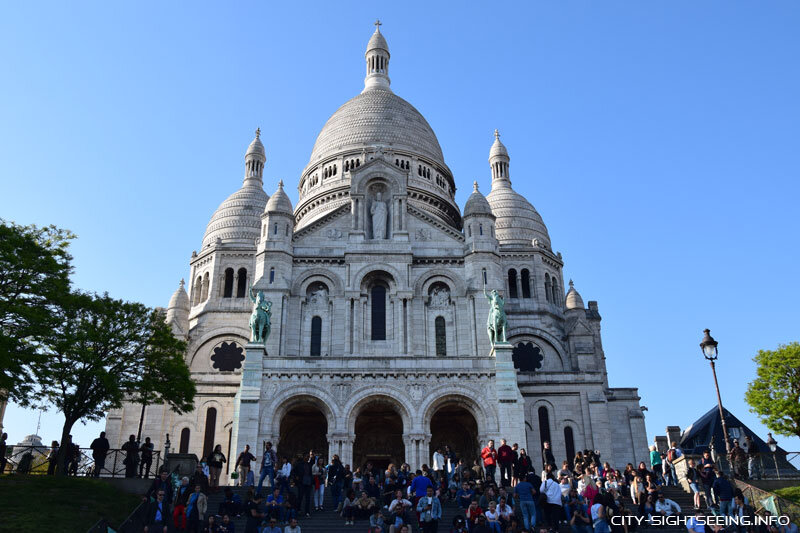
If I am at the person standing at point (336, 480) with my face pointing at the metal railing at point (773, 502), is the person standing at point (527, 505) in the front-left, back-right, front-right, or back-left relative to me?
front-right

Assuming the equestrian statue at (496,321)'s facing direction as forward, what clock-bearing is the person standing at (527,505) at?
The person standing is roughly at 12 o'clock from the equestrian statue.

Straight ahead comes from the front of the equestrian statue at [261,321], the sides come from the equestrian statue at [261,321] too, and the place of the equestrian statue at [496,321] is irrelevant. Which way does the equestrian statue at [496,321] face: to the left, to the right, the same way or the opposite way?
the same way

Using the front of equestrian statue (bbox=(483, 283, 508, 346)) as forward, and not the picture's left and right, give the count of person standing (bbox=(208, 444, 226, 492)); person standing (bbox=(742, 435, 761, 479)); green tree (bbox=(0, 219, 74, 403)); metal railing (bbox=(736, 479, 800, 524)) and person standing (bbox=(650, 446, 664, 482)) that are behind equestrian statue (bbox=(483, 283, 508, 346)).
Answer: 0

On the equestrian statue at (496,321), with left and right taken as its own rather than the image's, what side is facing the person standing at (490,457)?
front

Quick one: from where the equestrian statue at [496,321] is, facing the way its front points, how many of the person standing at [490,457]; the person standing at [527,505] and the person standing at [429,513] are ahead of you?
3

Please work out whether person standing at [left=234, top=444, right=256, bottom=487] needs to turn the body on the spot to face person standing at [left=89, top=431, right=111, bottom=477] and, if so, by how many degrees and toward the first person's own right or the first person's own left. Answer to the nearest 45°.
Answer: approximately 90° to the first person's own right

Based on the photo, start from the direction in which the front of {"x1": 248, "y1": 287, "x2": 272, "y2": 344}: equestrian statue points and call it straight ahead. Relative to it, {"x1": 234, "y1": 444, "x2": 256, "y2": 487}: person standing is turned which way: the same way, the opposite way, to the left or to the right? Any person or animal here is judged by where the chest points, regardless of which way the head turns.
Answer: the same way

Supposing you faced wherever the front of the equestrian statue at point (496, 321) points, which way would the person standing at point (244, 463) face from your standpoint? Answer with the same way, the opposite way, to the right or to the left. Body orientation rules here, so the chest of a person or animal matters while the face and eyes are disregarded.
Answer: the same way

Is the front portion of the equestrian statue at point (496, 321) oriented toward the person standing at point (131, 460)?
no

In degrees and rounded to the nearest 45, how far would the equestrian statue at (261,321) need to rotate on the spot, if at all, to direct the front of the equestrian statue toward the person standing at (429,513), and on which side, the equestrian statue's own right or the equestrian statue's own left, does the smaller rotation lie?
0° — it already faces them

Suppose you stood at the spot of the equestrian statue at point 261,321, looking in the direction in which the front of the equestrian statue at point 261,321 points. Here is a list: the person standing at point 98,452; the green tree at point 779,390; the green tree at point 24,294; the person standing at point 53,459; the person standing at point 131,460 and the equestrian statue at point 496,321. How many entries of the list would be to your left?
2

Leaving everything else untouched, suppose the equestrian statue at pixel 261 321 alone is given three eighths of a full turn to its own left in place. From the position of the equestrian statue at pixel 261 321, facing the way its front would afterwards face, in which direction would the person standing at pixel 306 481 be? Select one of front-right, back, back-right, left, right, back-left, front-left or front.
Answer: back-right

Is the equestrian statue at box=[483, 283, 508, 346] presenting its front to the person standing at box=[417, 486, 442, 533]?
yes

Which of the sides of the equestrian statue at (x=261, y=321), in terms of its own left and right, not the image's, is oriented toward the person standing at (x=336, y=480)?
front

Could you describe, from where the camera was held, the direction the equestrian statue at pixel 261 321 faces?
facing the viewer

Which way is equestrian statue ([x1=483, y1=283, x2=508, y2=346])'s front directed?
toward the camera

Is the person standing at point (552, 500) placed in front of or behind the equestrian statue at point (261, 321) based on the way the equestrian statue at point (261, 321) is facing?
in front

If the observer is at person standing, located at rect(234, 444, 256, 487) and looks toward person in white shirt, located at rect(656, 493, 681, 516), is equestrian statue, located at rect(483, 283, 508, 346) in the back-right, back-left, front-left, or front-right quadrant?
front-left
